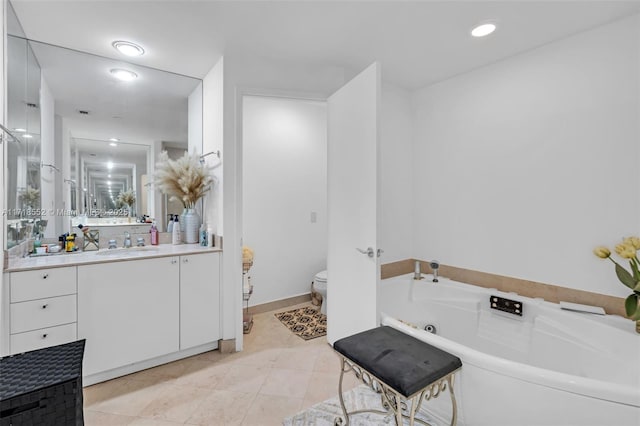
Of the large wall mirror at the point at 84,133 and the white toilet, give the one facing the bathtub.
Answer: the large wall mirror

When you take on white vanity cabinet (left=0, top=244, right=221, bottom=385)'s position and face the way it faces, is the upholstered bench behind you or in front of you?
in front

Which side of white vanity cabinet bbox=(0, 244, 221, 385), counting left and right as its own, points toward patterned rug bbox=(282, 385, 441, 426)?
front

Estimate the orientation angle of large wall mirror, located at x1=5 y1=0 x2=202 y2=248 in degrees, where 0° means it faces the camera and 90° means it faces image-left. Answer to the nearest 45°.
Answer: approximately 315°

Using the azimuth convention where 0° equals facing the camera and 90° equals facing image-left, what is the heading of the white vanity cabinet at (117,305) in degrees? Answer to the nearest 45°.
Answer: approximately 315°

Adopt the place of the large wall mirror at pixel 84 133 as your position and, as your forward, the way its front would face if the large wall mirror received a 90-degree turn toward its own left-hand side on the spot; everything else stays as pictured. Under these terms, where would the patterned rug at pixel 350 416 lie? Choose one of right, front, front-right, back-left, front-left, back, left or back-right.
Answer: right

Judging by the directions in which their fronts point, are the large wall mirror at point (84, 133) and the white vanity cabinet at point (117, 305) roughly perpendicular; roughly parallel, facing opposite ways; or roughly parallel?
roughly parallel

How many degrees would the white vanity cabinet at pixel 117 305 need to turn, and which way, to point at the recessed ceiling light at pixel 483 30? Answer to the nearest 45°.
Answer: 0° — it already faces it
